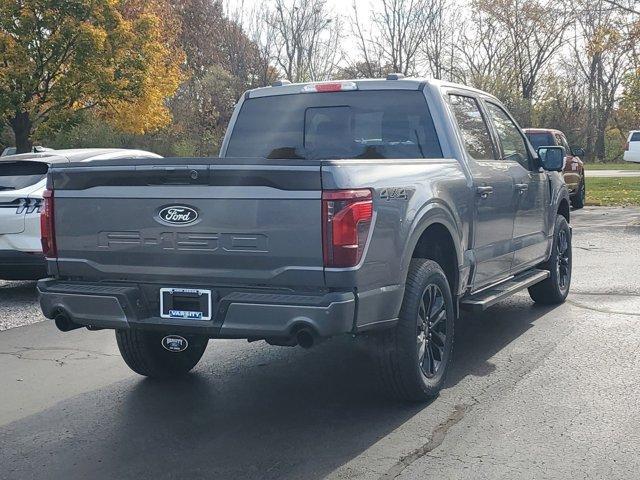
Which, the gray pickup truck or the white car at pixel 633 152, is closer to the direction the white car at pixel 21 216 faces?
the white car

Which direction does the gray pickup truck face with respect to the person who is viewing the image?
facing away from the viewer and to the right of the viewer

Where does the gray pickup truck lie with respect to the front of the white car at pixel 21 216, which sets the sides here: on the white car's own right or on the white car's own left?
on the white car's own right

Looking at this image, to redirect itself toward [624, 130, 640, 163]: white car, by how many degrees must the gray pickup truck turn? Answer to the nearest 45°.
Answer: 0° — it already faces it

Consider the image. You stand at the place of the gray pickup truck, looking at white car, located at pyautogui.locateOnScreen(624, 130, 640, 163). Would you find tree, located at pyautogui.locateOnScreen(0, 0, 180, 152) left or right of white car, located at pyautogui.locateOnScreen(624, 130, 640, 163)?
left

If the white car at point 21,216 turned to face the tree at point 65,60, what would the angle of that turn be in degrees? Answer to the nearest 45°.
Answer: approximately 45° to its left

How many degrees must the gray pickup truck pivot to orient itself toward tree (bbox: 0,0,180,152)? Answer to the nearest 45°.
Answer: approximately 45° to its left

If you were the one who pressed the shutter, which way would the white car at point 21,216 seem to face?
facing away from the viewer and to the right of the viewer
